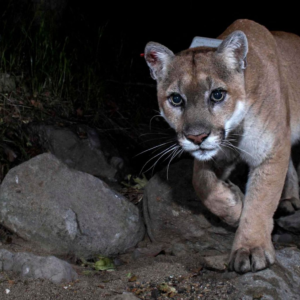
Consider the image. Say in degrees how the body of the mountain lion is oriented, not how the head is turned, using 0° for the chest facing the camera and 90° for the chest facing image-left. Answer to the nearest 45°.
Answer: approximately 45°

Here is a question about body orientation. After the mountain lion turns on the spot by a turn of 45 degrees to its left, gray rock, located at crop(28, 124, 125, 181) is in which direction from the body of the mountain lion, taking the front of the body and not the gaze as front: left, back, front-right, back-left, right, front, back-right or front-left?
back-right

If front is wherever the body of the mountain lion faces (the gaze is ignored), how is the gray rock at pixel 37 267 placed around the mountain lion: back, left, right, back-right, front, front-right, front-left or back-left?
front

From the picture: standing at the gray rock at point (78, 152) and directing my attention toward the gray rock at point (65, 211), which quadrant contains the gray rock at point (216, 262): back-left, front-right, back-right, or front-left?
front-left

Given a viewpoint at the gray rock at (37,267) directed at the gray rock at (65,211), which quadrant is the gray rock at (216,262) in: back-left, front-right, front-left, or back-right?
front-right

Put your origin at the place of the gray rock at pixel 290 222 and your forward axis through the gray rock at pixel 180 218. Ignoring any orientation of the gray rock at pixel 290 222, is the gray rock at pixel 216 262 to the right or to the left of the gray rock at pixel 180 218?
left

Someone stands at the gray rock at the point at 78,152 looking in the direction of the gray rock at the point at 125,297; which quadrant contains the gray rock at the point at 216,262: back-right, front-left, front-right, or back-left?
front-left

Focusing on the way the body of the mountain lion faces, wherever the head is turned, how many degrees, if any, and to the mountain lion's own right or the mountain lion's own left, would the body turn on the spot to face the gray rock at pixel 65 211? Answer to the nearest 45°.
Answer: approximately 45° to the mountain lion's own right

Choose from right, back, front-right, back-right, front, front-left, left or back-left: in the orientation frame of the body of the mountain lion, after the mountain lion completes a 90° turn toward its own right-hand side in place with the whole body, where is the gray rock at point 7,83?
front

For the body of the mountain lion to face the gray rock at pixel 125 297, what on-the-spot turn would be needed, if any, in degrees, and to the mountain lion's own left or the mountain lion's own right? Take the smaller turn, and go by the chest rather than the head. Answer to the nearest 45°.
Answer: approximately 45° to the mountain lion's own left
